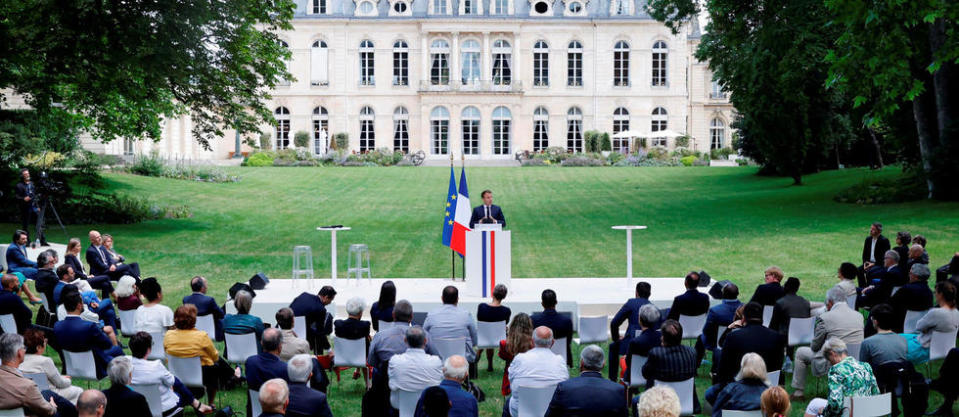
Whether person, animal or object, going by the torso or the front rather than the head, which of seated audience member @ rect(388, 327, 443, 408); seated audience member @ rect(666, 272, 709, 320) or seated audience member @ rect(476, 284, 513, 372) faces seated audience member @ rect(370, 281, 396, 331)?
seated audience member @ rect(388, 327, 443, 408)

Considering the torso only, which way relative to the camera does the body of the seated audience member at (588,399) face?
away from the camera

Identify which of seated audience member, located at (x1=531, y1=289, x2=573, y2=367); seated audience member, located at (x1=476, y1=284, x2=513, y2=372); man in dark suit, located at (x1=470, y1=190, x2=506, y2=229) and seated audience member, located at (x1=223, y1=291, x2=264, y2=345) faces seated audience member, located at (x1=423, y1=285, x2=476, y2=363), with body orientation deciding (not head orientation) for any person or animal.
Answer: the man in dark suit

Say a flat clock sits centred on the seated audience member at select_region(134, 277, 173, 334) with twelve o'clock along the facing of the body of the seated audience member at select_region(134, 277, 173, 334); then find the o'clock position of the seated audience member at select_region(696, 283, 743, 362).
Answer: the seated audience member at select_region(696, 283, 743, 362) is roughly at 2 o'clock from the seated audience member at select_region(134, 277, 173, 334).

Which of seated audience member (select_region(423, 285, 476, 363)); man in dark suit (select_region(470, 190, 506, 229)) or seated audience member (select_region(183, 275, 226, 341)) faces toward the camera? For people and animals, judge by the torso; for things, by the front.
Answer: the man in dark suit

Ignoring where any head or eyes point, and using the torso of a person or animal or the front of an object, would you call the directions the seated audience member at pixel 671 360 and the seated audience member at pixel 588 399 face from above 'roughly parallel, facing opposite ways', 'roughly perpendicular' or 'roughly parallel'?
roughly parallel

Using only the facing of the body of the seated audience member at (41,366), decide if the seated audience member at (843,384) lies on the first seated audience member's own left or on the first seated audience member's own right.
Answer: on the first seated audience member's own right

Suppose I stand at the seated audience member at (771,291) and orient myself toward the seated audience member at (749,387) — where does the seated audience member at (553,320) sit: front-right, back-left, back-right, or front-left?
front-right

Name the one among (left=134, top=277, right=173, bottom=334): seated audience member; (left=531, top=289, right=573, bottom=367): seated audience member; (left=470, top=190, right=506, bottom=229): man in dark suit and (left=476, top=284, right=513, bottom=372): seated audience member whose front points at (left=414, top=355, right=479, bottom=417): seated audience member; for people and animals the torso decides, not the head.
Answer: the man in dark suit

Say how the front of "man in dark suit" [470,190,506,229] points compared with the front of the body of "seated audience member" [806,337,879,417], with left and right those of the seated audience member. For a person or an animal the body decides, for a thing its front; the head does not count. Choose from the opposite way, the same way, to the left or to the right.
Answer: the opposite way

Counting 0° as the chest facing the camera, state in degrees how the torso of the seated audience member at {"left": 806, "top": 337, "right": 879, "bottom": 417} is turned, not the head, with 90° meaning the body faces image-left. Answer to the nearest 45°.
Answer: approximately 135°

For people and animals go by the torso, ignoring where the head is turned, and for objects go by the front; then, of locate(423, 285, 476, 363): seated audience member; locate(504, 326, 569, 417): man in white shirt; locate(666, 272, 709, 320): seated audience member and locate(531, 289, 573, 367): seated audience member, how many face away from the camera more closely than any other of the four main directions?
4

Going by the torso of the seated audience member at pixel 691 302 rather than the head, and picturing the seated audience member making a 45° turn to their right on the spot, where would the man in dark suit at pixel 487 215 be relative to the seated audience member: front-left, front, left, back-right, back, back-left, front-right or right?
left

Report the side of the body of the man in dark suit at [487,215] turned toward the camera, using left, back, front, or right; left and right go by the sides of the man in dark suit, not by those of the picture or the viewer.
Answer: front

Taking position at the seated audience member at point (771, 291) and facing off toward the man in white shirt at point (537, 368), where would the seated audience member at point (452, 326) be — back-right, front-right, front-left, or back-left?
front-right

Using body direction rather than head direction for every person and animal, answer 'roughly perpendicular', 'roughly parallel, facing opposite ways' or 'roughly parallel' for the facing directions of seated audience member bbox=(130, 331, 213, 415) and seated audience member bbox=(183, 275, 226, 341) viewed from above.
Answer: roughly parallel

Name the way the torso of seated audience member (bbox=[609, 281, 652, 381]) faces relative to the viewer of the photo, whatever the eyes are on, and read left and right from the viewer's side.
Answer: facing away from the viewer and to the left of the viewer

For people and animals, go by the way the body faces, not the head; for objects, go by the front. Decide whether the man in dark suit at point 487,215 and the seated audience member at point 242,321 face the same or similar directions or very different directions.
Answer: very different directions

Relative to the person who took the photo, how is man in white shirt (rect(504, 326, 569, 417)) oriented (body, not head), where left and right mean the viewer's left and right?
facing away from the viewer

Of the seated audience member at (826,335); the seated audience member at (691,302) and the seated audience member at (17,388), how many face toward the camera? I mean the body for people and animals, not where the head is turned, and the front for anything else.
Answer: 0

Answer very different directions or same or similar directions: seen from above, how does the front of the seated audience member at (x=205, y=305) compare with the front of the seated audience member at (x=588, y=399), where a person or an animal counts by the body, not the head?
same or similar directions

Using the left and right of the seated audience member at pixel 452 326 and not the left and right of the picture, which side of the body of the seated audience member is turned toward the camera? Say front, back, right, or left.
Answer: back

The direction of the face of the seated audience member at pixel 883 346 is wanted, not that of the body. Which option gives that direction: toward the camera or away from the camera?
away from the camera

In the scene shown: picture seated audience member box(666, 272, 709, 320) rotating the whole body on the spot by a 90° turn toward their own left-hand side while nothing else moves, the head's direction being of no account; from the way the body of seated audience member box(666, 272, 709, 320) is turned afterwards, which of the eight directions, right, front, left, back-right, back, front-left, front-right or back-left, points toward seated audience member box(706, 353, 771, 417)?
left
